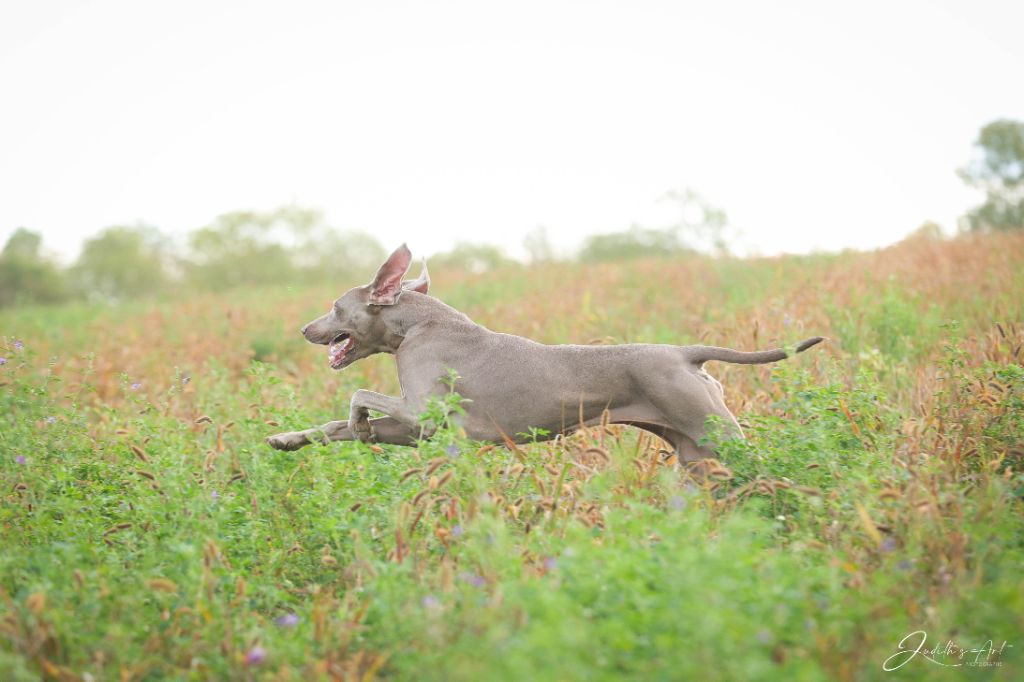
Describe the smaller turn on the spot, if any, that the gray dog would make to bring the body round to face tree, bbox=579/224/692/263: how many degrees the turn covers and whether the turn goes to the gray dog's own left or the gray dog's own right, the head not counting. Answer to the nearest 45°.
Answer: approximately 90° to the gray dog's own right

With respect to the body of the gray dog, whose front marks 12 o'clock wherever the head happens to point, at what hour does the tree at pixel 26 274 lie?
The tree is roughly at 2 o'clock from the gray dog.

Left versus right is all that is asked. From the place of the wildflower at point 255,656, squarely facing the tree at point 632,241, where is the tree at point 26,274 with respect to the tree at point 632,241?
left

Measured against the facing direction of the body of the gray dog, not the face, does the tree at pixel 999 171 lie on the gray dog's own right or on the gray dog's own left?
on the gray dog's own right

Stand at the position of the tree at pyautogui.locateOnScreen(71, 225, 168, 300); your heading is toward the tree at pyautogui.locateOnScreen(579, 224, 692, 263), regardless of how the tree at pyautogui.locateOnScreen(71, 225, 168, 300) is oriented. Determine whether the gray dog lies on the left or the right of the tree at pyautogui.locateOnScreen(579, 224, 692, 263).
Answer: right

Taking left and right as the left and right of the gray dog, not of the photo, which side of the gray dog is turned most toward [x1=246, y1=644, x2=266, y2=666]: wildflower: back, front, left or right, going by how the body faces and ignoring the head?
left

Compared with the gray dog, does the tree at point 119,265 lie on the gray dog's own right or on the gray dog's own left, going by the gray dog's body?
on the gray dog's own right

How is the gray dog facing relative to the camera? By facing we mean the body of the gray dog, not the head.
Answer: to the viewer's left

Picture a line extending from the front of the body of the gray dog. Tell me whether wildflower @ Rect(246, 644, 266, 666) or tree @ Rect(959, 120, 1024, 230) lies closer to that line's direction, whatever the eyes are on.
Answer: the wildflower

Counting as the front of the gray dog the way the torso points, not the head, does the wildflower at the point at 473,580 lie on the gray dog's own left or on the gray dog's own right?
on the gray dog's own left
